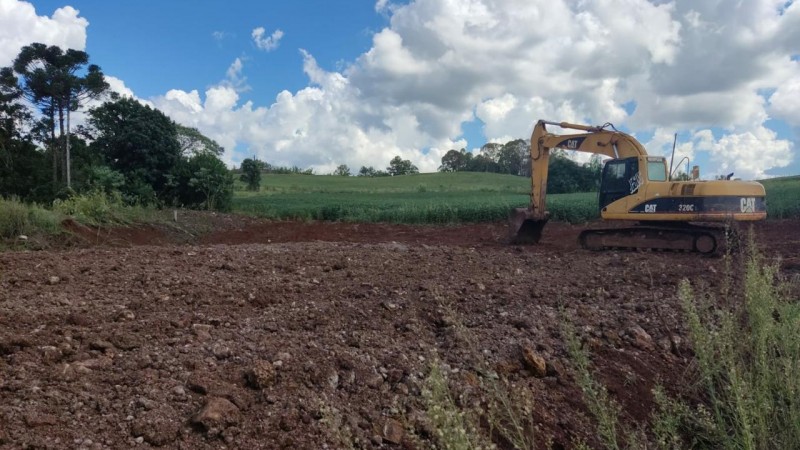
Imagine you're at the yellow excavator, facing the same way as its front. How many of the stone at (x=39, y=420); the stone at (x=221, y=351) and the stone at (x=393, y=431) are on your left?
3

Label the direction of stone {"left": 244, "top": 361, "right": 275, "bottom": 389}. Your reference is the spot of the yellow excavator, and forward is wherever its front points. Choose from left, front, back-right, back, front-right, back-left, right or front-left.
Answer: left

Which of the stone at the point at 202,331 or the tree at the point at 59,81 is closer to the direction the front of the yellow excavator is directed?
the tree

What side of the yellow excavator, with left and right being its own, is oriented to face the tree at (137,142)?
front

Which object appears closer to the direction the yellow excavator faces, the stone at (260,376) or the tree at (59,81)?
the tree

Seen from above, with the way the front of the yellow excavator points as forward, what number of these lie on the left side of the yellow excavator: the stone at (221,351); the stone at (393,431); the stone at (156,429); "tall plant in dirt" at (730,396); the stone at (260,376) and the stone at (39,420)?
6

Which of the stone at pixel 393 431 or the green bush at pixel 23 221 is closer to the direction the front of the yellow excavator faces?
the green bush

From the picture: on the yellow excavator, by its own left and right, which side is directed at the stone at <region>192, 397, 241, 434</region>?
left

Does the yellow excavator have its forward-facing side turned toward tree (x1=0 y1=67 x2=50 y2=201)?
yes

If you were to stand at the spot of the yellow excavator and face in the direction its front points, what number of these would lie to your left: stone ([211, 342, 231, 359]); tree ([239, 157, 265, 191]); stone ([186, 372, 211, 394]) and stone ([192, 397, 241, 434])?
3

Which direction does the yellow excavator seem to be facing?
to the viewer's left

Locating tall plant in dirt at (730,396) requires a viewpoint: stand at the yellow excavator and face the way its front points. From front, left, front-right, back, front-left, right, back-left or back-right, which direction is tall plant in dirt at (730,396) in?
left

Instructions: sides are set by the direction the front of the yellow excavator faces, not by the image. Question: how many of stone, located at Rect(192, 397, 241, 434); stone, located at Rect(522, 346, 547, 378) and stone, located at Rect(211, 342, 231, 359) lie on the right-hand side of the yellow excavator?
0

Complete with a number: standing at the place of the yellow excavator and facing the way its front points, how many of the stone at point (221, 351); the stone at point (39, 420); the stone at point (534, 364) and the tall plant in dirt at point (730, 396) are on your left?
4

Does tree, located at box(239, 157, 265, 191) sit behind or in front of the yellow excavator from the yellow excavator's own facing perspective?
in front

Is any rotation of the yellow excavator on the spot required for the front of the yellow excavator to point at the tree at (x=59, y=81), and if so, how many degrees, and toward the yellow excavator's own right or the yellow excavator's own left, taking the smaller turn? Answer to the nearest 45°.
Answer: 0° — it already faces it

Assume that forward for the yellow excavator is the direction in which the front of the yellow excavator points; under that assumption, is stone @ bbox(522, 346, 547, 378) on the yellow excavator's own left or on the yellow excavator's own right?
on the yellow excavator's own left

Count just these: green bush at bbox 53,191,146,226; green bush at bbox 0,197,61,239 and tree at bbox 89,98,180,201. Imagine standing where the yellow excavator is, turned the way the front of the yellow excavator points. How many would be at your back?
0

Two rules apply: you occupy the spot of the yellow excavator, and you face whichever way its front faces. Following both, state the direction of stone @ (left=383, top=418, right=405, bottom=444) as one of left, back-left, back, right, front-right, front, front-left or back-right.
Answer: left

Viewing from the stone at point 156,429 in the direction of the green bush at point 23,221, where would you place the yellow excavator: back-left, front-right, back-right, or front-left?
front-right
